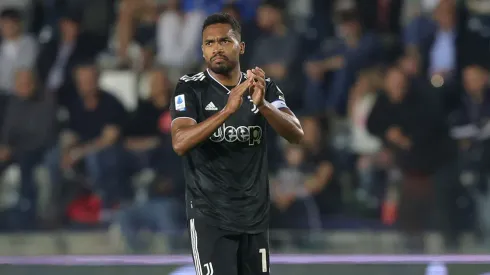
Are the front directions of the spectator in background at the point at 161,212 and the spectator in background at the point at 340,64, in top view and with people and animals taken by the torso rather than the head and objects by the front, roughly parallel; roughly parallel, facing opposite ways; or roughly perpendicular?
roughly parallel

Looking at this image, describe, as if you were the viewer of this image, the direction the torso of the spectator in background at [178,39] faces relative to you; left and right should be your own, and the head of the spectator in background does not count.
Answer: facing the viewer

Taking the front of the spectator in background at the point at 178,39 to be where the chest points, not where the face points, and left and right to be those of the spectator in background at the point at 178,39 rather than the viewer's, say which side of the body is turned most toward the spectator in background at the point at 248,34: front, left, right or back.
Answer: left

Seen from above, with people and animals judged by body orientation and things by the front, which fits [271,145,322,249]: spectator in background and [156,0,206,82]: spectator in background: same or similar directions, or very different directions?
same or similar directions

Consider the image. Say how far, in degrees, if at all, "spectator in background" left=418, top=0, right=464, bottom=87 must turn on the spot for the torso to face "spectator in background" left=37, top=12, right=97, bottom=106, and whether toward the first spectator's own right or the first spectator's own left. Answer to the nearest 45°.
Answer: approximately 90° to the first spectator's own right

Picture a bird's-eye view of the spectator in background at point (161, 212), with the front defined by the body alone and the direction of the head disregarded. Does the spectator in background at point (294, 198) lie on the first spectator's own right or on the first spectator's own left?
on the first spectator's own left

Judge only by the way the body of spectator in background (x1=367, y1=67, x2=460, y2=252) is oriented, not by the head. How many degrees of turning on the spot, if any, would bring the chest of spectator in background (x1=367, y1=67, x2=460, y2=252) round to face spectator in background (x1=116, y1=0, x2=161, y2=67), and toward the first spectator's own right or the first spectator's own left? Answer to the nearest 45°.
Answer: approximately 45° to the first spectator's own right

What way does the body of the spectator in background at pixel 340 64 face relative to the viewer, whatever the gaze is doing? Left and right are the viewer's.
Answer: facing the viewer and to the left of the viewer

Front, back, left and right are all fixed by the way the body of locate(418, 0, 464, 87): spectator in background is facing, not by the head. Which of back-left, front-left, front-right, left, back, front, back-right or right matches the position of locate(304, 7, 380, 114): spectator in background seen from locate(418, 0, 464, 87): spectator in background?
right

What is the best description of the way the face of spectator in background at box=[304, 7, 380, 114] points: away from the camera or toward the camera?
toward the camera
